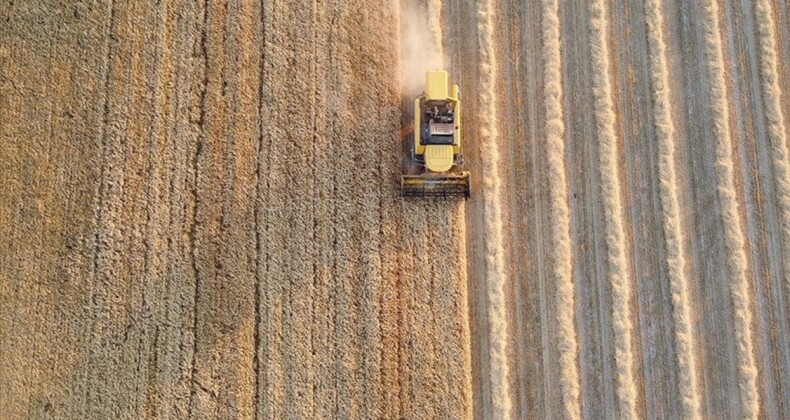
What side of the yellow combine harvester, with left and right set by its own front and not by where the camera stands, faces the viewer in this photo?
front
